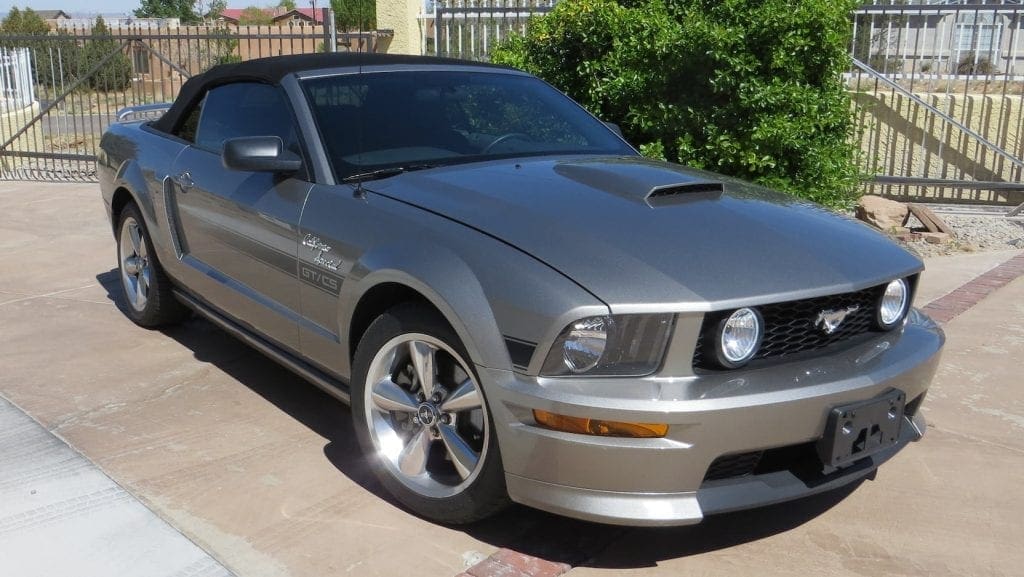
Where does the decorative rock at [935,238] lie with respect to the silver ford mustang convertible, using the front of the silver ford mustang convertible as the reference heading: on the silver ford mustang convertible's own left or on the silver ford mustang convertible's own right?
on the silver ford mustang convertible's own left

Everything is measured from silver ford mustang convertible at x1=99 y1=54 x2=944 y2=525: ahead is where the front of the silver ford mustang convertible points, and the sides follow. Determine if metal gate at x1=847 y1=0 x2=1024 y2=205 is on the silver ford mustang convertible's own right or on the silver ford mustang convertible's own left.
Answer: on the silver ford mustang convertible's own left

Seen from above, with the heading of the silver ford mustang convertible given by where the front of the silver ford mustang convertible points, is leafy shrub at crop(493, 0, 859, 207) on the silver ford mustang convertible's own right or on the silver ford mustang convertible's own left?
on the silver ford mustang convertible's own left

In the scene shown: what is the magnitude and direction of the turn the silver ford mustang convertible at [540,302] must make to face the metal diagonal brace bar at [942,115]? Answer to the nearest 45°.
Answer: approximately 90° to its left

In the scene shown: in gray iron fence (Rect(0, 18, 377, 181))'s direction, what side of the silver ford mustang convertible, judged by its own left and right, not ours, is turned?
back

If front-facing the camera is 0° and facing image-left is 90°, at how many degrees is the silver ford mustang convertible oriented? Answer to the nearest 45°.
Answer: approximately 315°

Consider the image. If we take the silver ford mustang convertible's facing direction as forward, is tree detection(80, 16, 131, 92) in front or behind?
behind
